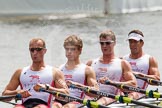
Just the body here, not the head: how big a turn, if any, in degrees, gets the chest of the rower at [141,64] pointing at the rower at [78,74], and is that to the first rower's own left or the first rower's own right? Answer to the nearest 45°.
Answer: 0° — they already face them

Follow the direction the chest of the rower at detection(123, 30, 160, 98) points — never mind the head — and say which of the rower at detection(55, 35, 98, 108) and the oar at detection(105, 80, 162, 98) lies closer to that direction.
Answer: the rower

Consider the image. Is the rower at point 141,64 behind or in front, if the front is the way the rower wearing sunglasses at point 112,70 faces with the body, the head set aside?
behind

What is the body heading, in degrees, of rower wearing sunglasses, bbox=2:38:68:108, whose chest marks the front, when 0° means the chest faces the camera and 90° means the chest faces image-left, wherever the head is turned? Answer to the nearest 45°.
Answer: approximately 0°

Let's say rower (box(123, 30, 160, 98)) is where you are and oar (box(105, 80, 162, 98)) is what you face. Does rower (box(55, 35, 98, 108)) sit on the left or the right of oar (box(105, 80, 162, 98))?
right

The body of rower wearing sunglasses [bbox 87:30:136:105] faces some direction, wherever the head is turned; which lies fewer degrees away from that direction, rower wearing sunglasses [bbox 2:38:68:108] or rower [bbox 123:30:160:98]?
the rower wearing sunglasses

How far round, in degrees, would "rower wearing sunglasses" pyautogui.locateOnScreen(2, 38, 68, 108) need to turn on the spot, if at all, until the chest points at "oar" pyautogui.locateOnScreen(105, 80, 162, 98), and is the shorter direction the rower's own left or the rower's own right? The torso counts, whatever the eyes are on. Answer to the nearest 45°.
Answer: approximately 90° to the rower's own left

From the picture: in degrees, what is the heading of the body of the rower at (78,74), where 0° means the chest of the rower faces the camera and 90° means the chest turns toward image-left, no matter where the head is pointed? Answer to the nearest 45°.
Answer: approximately 45°
